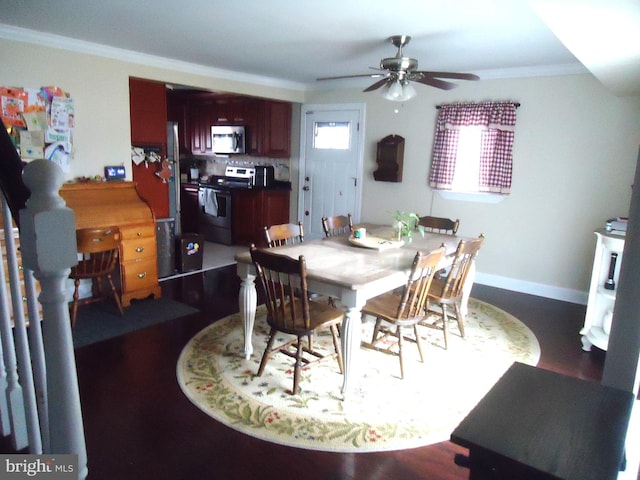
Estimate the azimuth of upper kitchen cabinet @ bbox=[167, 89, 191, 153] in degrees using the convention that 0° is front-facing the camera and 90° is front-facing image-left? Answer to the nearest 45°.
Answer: approximately 315°

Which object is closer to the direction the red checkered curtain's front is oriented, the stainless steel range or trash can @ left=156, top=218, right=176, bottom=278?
the trash can

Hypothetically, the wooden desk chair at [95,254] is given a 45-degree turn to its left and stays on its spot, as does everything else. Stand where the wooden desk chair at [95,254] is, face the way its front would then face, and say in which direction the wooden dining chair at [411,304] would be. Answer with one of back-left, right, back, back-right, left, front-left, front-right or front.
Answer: back-left

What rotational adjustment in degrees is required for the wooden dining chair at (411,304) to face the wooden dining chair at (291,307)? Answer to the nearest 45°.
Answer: approximately 90° to its left

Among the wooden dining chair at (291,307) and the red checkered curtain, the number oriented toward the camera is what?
1

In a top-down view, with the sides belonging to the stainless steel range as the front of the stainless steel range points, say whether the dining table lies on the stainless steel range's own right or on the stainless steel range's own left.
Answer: on the stainless steel range's own left

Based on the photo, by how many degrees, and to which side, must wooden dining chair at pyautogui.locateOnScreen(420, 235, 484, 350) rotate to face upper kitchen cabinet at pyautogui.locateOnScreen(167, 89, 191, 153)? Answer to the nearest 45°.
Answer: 0° — it already faces it

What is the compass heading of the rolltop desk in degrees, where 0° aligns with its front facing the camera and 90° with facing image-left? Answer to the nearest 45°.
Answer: approximately 315°

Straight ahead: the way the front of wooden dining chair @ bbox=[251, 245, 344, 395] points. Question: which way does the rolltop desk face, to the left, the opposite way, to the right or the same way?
to the right

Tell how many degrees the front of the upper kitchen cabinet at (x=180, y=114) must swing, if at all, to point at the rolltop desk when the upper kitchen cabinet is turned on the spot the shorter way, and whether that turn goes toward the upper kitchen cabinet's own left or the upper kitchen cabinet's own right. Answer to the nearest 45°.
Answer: approximately 45° to the upper kitchen cabinet's own right

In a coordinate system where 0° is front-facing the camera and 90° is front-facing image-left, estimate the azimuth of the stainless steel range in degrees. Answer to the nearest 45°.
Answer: approximately 45°
